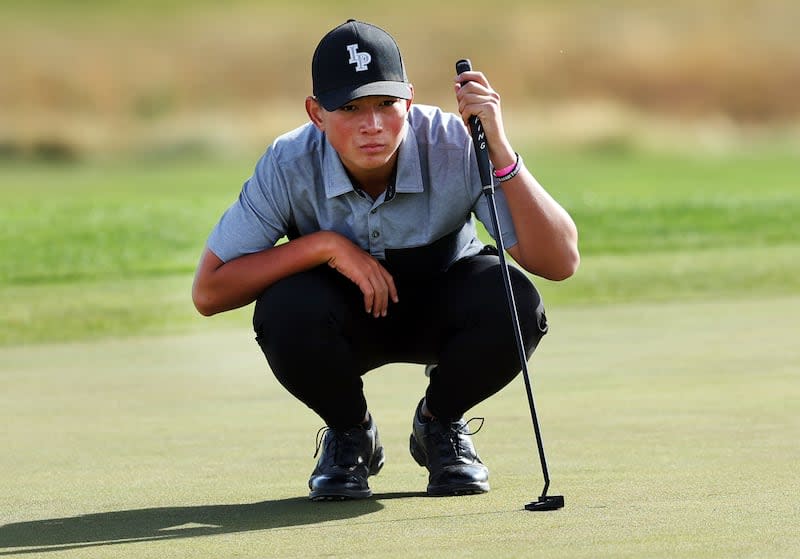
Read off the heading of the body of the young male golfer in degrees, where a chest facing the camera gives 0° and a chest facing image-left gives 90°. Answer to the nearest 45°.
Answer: approximately 0°
